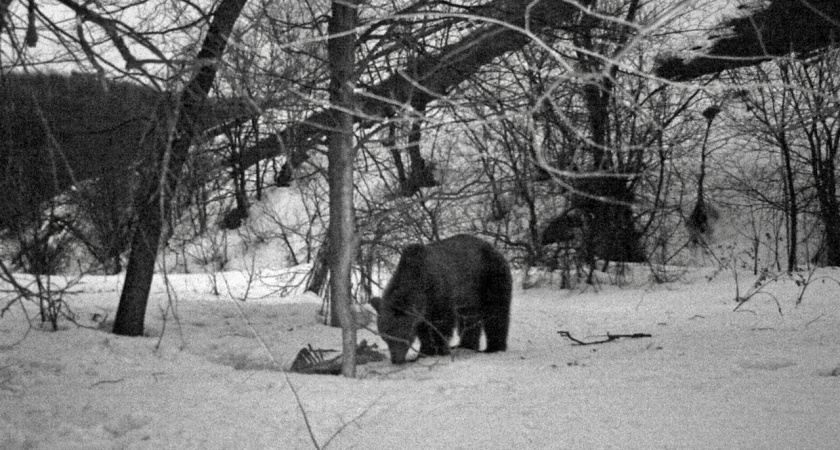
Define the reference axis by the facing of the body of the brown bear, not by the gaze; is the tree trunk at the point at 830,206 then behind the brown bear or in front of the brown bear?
behind

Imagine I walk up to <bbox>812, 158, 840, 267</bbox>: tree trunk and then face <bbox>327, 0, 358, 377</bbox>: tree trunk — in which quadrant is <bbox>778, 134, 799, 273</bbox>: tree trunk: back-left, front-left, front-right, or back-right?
front-right

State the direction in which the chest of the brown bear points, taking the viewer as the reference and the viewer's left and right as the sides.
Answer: facing the viewer and to the left of the viewer

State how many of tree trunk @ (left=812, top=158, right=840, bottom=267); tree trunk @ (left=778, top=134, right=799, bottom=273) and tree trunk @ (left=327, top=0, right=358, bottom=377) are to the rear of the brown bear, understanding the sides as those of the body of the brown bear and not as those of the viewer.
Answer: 2

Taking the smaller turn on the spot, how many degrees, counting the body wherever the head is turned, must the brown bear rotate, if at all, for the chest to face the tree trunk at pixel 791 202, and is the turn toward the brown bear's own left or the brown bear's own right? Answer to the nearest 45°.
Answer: approximately 180°

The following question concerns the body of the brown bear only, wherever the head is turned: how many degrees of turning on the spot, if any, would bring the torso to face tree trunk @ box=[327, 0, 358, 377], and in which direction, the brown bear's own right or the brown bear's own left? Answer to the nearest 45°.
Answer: approximately 45° to the brown bear's own left
